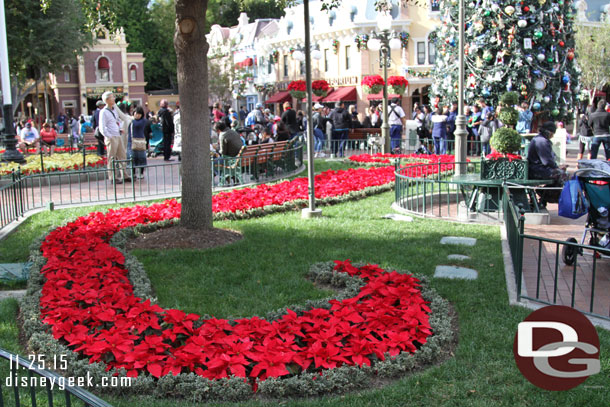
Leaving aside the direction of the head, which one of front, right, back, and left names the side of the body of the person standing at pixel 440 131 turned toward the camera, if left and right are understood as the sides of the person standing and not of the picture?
back

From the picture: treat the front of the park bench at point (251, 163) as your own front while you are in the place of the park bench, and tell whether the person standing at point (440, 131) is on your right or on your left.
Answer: on your right

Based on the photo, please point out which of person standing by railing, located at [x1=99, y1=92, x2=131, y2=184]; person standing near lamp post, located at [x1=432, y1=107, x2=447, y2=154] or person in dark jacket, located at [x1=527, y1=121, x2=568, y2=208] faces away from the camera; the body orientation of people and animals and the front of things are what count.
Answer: person standing near lamp post, located at [x1=432, y1=107, x2=447, y2=154]

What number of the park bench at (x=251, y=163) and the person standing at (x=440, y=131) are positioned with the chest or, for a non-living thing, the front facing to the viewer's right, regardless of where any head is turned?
0

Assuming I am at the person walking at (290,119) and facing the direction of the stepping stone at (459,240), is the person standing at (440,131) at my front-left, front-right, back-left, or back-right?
front-left

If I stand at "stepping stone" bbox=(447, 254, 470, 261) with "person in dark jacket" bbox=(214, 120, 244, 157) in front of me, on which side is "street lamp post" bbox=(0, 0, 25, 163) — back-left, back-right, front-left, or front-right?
front-left

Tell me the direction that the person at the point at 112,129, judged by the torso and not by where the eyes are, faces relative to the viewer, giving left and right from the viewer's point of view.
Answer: facing the viewer and to the right of the viewer

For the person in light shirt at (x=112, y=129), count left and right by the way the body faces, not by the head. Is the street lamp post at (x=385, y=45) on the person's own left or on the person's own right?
on the person's own left

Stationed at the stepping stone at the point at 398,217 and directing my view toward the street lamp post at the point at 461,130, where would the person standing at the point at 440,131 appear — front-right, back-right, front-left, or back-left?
front-left
